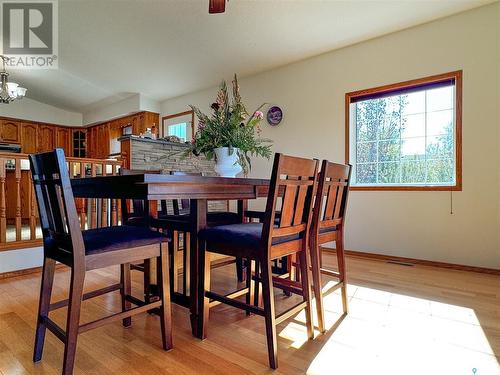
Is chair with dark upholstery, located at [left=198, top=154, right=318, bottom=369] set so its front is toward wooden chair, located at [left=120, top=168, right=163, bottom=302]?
yes

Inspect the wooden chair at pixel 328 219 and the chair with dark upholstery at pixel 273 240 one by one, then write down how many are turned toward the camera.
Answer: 0

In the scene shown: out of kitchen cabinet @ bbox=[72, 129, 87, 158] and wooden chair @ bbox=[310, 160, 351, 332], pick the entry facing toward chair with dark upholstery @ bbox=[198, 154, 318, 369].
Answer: the kitchen cabinet

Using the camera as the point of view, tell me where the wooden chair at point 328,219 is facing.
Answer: facing away from the viewer and to the left of the viewer

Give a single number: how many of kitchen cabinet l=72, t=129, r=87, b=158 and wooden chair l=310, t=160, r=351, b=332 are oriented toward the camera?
1

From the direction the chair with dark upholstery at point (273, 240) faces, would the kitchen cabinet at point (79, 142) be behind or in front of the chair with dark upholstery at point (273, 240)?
in front

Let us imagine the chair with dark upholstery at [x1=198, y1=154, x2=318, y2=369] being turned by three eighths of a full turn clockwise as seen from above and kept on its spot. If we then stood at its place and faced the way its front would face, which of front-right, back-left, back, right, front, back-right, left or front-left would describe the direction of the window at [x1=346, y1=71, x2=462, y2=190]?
front-left

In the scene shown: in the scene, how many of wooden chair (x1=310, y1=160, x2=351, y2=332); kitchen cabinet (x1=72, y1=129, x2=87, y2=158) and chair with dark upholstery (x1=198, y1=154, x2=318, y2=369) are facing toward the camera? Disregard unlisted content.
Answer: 1

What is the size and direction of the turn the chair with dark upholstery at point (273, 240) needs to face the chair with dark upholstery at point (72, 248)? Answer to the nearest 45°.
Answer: approximately 45° to its left

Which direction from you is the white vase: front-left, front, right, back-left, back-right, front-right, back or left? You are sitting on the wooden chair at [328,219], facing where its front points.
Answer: front-left

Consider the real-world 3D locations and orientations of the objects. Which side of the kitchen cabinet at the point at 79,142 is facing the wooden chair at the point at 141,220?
front

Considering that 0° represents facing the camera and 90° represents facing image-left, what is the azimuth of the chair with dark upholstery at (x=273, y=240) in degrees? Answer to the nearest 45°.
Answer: approximately 135°

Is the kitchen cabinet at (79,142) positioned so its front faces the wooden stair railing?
yes

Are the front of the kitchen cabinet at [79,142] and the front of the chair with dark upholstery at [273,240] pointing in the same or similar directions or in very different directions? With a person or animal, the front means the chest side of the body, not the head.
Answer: very different directions
